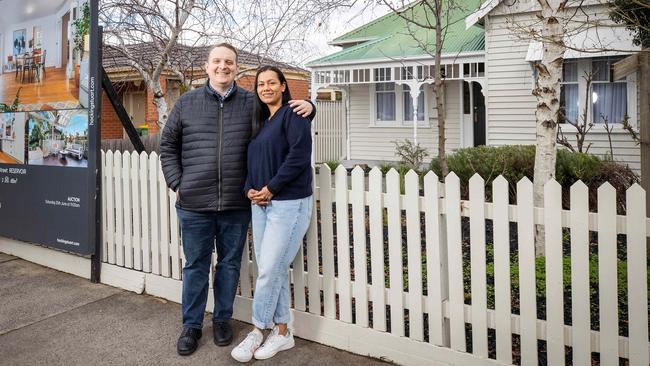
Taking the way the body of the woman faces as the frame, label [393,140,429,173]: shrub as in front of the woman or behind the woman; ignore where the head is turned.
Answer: behind

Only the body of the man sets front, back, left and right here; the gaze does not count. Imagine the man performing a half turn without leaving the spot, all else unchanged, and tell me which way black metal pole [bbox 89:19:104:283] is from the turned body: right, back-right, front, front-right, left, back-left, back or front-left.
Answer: front-left

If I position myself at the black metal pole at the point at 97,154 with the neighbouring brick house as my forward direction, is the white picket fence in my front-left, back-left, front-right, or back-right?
back-right

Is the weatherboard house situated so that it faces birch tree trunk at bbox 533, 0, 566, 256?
yes

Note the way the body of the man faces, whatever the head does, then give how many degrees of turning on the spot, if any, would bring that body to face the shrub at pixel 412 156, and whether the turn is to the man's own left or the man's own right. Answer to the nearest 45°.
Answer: approximately 135° to the man's own left

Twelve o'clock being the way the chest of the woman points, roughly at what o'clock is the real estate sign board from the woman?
The real estate sign board is roughly at 3 o'clock from the woman.

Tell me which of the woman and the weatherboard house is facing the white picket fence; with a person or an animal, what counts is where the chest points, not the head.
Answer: the weatherboard house

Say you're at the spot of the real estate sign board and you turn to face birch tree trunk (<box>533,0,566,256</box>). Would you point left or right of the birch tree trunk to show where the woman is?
right

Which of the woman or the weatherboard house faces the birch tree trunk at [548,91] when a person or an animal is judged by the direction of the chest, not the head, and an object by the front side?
the weatherboard house

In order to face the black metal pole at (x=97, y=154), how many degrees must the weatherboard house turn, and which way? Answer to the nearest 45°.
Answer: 0° — it already faces it

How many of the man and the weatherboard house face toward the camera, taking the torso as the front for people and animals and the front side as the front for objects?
2
